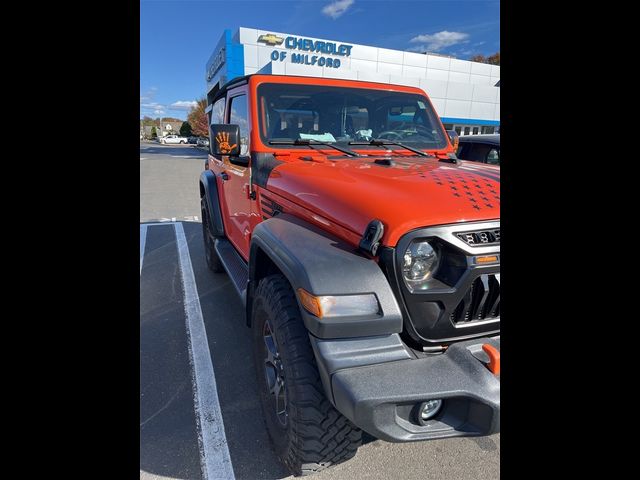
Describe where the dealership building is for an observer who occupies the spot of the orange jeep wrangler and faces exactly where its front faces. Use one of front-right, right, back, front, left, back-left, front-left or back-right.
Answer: back-left

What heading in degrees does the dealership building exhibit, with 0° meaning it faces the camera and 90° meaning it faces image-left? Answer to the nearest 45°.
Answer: approximately 315°

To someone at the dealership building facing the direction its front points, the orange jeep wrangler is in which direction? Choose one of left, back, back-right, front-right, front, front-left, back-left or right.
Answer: front-right

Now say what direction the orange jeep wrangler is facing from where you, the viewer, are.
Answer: facing the viewer and to the right of the viewer

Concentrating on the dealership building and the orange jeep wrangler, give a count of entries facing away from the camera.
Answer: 0
